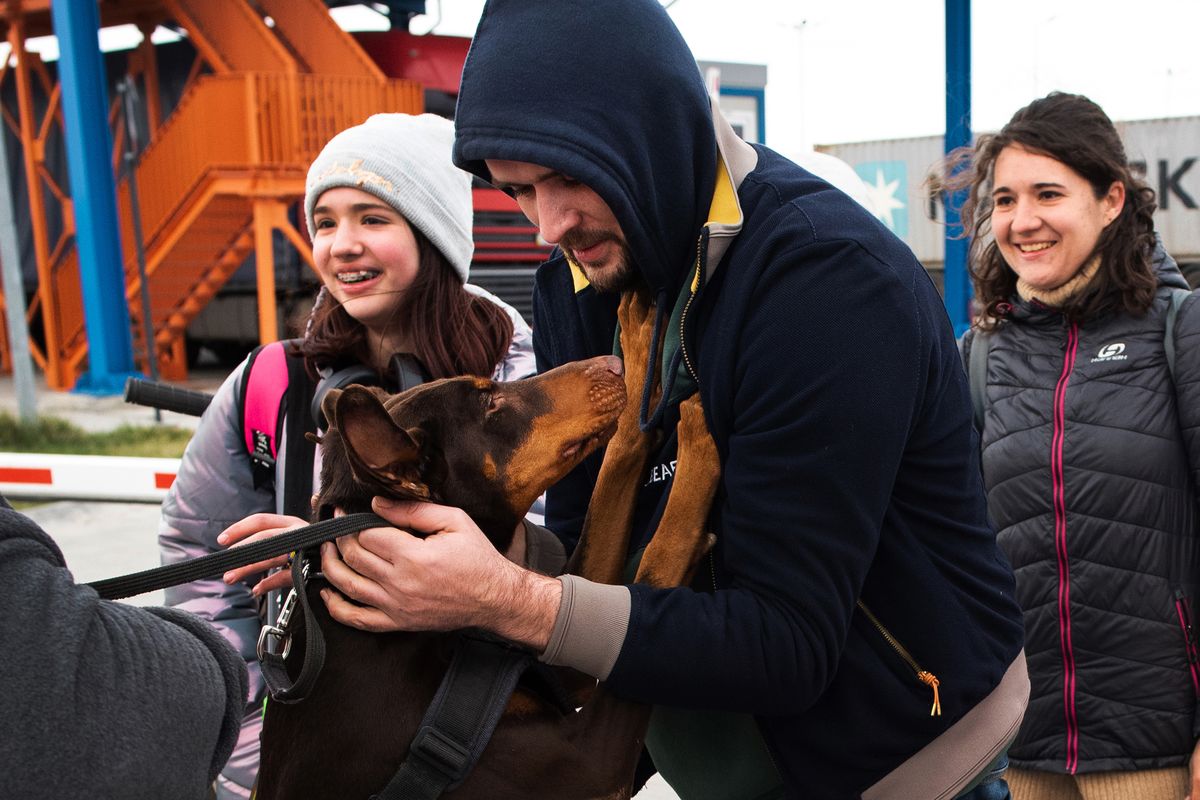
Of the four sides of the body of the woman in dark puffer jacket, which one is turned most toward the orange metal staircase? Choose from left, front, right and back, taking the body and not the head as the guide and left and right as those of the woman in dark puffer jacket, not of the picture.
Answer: right

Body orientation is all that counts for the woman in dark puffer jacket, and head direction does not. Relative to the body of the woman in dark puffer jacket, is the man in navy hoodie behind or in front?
in front

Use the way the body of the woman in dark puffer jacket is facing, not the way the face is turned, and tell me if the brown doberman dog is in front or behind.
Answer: in front

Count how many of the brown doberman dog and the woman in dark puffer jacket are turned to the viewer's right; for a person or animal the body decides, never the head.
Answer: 1

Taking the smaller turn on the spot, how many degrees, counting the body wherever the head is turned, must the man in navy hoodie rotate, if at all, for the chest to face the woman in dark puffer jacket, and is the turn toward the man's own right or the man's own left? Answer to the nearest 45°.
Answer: approximately 180°

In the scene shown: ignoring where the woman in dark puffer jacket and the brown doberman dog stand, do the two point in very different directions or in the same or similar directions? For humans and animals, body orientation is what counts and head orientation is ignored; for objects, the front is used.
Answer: very different directions

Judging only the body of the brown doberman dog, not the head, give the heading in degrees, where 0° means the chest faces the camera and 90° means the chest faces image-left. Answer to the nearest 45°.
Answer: approximately 270°

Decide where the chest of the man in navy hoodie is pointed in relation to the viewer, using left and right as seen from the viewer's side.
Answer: facing the viewer and to the left of the viewer

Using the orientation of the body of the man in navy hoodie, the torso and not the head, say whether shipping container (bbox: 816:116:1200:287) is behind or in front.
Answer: behind

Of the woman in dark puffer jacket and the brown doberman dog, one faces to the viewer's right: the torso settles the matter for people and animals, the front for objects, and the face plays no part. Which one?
the brown doberman dog

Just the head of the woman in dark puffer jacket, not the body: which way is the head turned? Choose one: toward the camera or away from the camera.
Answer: toward the camera
